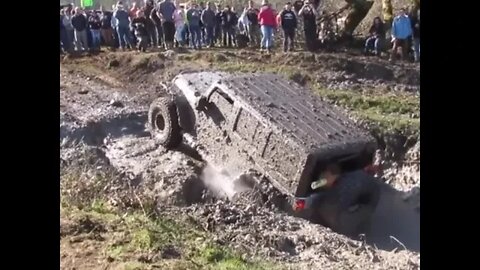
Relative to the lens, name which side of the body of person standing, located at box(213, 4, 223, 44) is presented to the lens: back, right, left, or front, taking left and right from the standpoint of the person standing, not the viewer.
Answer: front

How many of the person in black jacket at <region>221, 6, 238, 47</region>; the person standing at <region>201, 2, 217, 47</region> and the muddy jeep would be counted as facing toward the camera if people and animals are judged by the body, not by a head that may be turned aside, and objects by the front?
2

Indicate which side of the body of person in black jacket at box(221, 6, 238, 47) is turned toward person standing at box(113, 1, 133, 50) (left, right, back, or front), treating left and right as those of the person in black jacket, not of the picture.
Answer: right

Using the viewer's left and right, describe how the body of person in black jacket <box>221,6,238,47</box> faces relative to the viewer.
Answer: facing the viewer

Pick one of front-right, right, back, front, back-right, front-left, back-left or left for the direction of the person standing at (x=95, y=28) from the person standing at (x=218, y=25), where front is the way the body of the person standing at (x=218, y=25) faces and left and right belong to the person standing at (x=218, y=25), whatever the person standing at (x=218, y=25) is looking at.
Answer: right

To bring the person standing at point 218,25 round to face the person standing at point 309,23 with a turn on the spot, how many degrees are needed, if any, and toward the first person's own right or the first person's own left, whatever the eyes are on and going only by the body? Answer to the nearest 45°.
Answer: approximately 90° to the first person's own left

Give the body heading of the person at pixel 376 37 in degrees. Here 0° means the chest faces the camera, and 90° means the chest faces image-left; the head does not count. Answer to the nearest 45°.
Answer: approximately 45°

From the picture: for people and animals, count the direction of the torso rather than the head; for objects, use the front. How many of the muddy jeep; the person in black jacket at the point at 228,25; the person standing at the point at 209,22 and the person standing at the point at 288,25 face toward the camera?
3

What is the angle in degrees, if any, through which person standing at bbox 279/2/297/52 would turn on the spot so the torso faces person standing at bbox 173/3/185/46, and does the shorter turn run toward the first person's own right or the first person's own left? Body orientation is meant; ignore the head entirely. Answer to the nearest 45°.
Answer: approximately 90° to the first person's own right

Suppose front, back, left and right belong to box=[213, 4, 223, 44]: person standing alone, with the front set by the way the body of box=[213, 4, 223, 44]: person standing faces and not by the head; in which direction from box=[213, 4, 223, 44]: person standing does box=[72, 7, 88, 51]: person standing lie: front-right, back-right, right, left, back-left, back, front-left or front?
right

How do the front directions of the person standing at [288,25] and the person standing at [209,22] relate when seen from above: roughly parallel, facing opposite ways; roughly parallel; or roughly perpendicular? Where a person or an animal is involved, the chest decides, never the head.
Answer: roughly parallel

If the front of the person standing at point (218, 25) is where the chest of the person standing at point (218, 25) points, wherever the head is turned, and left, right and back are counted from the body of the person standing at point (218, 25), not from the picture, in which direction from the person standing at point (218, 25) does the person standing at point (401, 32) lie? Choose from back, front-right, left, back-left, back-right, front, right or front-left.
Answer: left

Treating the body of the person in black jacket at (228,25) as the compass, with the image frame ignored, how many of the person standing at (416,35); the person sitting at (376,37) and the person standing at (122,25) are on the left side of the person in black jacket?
2
